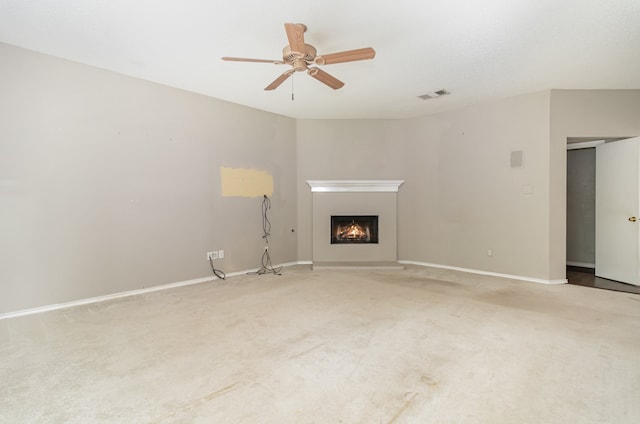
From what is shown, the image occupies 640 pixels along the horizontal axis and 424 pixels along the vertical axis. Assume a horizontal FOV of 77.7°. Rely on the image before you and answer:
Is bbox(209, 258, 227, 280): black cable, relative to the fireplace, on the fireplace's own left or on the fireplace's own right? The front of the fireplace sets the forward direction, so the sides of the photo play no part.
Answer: on the fireplace's own right

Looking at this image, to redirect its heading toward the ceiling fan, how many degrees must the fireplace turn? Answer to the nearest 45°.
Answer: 0° — it already faces it

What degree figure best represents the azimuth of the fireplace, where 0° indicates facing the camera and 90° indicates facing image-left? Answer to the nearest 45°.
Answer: approximately 0°

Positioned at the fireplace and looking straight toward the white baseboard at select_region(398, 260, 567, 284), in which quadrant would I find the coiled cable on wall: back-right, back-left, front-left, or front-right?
back-right

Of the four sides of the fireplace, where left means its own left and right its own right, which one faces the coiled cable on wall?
right

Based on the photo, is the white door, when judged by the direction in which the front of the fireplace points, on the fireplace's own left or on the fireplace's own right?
on the fireplace's own left

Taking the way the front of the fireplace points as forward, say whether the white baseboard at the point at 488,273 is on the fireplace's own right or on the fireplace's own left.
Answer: on the fireplace's own left

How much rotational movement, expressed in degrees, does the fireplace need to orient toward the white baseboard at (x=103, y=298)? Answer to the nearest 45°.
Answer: approximately 45° to its right
